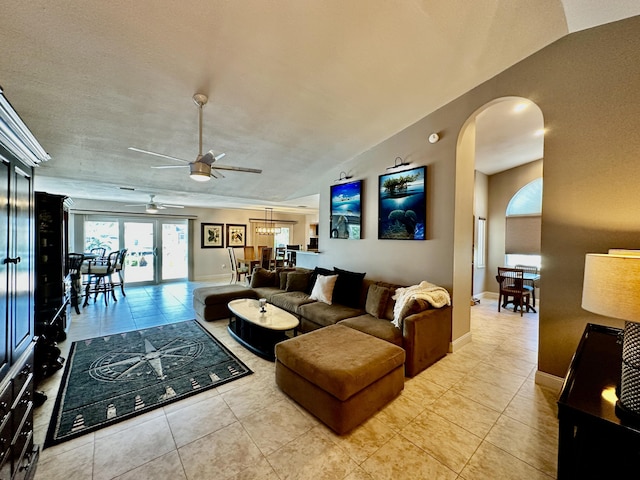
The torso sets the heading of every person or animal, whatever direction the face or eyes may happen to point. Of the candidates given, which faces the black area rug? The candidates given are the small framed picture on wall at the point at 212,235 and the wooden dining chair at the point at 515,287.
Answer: the small framed picture on wall

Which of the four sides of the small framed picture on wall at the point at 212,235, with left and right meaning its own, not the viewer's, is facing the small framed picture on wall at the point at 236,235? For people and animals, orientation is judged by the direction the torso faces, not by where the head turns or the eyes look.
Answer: left

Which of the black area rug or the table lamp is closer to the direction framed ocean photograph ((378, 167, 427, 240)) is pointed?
the black area rug

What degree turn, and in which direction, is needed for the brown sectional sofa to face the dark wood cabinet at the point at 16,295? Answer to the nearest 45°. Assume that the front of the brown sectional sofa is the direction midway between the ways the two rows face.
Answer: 0° — it already faces it

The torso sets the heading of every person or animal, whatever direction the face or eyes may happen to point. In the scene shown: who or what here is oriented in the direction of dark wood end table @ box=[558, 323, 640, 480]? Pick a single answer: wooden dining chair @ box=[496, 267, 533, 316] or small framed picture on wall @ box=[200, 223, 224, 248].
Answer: the small framed picture on wall

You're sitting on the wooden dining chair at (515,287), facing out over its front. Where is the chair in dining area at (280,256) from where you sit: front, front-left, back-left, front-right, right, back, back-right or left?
back-left

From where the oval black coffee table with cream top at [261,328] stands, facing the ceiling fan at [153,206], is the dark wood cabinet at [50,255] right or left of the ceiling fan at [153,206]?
left

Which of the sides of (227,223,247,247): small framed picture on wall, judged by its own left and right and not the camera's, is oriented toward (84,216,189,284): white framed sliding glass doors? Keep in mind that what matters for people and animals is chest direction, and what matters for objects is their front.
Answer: right

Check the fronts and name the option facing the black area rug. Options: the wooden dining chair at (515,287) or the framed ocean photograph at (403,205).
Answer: the framed ocean photograph

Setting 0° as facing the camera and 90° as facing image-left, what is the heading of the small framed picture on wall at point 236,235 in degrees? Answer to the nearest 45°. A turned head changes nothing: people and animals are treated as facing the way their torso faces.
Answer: approximately 0°
